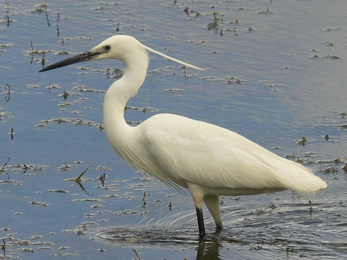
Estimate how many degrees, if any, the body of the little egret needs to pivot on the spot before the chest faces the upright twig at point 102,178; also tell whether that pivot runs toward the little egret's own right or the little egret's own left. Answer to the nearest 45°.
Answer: approximately 45° to the little egret's own right

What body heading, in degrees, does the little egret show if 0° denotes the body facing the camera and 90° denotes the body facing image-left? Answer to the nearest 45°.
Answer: approximately 90°
